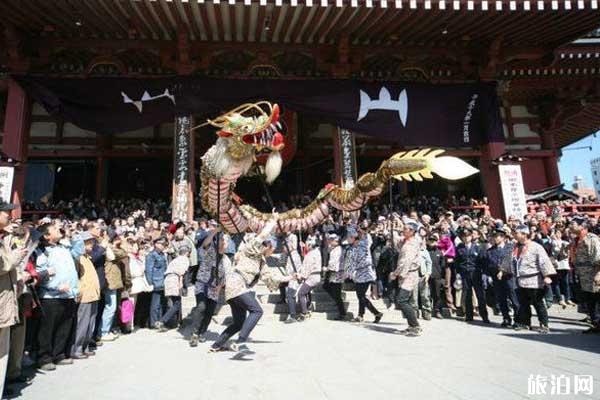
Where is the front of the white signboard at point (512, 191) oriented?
toward the camera

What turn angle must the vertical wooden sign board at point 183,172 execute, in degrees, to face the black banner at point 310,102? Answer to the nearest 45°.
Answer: approximately 90° to its left

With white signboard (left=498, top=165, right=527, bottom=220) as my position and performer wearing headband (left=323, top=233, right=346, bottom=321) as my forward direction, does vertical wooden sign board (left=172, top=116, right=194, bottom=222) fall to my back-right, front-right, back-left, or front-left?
front-right

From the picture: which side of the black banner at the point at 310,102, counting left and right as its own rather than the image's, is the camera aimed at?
front

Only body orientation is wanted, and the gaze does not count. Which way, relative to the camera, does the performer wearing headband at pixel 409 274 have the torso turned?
to the viewer's left

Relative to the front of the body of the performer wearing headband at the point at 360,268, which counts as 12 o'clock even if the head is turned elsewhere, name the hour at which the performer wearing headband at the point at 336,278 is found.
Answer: the performer wearing headband at the point at 336,278 is roughly at 1 o'clock from the performer wearing headband at the point at 360,268.
